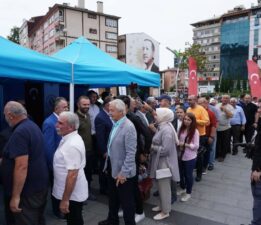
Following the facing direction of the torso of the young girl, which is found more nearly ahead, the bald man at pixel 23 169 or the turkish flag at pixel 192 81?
the bald man

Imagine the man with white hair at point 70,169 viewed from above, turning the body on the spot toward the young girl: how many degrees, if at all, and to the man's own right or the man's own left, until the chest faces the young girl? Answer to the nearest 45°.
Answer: approximately 135° to the man's own right

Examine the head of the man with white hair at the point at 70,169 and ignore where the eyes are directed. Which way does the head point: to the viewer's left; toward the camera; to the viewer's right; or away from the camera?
to the viewer's left

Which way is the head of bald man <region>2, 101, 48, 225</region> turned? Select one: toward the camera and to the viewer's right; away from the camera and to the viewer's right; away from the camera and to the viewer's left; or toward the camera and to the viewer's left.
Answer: away from the camera and to the viewer's left

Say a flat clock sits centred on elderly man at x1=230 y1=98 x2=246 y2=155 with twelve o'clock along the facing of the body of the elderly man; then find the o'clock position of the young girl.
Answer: The young girl is roughly at 11 o'clock from the elderly man.

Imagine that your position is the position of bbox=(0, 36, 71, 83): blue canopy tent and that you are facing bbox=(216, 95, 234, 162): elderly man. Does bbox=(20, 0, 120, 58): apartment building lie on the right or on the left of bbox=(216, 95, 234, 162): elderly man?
left

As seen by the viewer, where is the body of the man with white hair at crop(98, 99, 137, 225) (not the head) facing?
to the viewer's left

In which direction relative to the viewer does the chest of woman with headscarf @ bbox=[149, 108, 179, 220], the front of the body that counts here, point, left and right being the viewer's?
facing to the left of the viewer

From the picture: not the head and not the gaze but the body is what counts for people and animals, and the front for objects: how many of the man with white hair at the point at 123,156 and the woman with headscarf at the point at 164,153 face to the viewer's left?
2

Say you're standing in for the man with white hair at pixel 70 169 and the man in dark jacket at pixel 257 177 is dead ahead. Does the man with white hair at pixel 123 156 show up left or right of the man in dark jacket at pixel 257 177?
left

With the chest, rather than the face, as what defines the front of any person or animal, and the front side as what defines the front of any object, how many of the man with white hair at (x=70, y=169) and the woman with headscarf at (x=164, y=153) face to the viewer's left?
2

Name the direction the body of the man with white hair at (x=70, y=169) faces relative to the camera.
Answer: to the viewer's left
